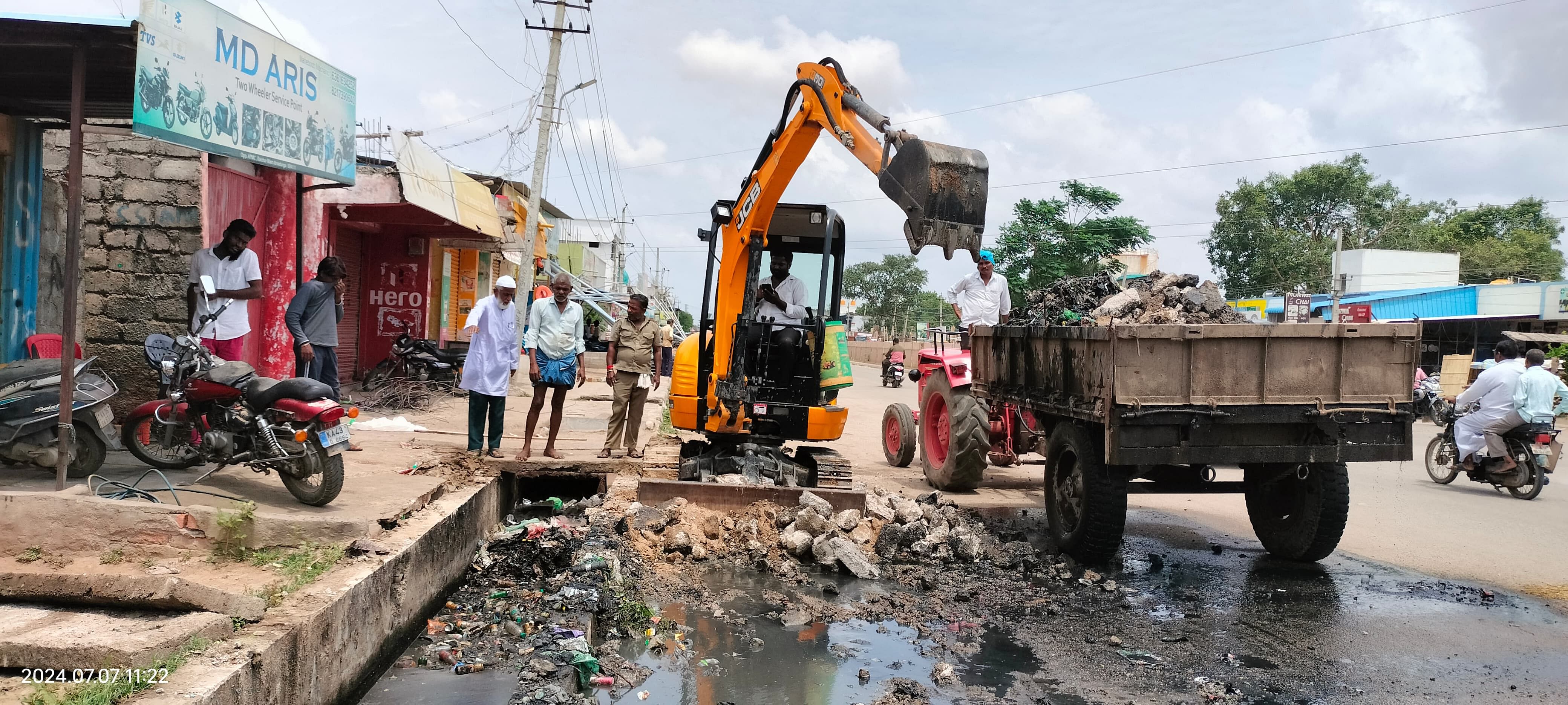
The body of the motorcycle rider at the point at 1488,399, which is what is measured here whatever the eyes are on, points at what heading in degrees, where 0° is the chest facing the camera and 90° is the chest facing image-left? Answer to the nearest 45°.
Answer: approximately 135°

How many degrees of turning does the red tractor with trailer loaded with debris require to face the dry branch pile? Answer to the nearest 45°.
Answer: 0° — it already faces it

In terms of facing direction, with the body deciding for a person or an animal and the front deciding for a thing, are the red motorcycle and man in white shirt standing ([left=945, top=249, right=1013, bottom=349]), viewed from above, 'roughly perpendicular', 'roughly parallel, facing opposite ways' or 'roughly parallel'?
roughly perpendicular

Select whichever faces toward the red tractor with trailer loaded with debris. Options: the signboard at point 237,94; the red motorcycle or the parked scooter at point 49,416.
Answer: the signboard

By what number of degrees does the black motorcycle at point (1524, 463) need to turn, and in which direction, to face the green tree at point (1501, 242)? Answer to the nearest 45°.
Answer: approximately 45° to its right

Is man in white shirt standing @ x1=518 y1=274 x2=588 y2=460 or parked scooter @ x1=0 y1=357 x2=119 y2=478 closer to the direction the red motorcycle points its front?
the parked scooter

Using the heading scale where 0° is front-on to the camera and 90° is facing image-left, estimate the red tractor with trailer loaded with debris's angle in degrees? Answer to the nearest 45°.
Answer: approximately 135°

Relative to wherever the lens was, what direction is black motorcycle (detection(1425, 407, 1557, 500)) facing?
facing away from the viewer and to the left of the viewer
